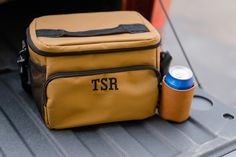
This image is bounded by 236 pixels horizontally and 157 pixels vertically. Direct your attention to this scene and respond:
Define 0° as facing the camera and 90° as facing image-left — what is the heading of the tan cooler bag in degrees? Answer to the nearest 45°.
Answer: approximately 0°
